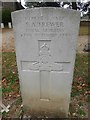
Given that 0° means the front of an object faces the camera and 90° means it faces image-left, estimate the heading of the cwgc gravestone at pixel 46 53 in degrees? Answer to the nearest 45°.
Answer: approximately 0°
